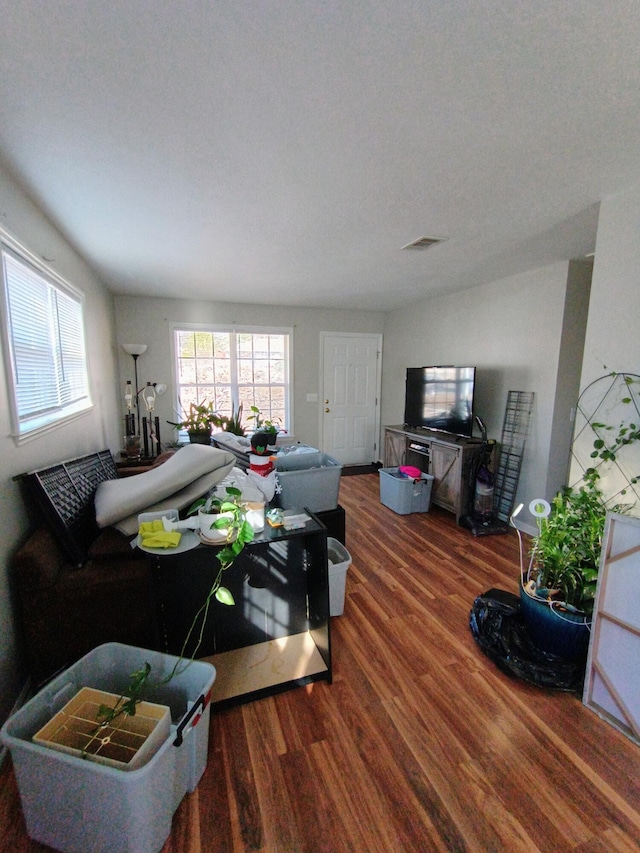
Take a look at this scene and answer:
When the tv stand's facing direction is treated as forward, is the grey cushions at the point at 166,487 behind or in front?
in front

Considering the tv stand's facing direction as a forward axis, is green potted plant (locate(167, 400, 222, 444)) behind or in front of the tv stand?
in front

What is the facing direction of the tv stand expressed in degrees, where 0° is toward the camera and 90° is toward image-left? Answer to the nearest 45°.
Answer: approximately 45°

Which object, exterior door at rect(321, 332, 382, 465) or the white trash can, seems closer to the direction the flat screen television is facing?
the white trash can

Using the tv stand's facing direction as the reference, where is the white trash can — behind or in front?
in front

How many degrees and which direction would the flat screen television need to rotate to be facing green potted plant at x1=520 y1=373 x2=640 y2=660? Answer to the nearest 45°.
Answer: approximately 45° to its left

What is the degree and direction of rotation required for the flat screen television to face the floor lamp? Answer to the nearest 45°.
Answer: approximately 45° to its right

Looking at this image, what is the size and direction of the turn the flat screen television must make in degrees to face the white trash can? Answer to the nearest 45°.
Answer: approximately 45° to its left

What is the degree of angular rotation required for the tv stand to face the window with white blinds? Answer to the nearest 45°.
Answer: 0° — it already faces it

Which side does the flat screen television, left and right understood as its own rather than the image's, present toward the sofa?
front

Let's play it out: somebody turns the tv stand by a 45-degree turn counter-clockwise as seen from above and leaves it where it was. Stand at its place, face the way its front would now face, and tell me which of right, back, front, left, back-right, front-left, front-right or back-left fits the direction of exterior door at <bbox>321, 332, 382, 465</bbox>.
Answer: back-right

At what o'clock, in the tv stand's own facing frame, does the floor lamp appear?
The floor lamp is roughly at 1 o'clock from the tv stand.
